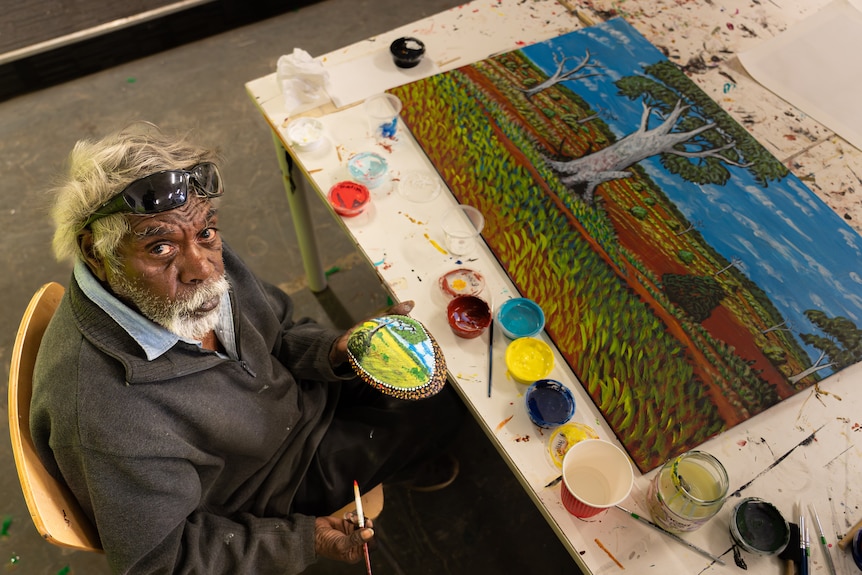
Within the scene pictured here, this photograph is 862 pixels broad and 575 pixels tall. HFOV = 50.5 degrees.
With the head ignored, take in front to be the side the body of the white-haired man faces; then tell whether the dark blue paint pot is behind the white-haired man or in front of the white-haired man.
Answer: in front

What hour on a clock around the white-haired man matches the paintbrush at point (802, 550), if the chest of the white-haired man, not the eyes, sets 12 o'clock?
The paintbrush is roughly at 11 o'clock from the white-haired man.

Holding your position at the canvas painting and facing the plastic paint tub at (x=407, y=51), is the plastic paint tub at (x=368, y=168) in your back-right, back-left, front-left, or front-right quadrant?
front-left

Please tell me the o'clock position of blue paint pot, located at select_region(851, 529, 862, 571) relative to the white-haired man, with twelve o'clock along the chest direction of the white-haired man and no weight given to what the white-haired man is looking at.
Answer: The blue paint pot is roughly at 11 o'clock from the white-haired man.

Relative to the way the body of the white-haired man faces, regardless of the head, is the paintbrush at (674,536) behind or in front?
in front

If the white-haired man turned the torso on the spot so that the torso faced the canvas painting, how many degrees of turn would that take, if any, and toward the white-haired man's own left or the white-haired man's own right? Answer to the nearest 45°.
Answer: approximately 45° to the white-haired man's own left

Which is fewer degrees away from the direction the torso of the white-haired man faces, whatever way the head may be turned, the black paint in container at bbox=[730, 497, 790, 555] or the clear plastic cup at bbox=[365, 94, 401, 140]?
the black paint in container

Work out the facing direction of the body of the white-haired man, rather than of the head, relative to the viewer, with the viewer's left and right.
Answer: facing the viewer and to the right of the viewer

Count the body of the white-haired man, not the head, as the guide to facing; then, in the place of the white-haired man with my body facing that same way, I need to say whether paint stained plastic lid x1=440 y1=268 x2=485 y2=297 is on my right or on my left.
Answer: on my left
